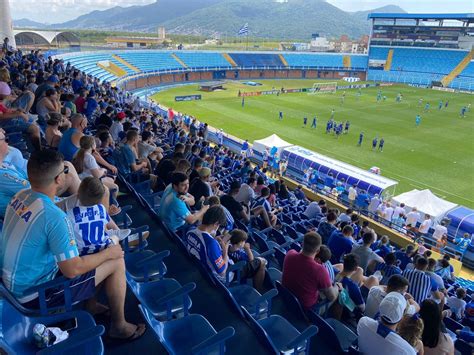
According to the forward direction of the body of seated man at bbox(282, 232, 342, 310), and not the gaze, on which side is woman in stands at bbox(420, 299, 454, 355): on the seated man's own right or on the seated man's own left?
on the seated man's own right

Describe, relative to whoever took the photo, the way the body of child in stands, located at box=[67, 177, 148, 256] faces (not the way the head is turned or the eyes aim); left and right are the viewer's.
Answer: facing away from the viewer and to the right of the viewer

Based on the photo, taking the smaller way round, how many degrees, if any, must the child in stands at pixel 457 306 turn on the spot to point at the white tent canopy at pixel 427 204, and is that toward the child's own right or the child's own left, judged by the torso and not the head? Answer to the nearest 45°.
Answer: approximately 45° to the child's own left

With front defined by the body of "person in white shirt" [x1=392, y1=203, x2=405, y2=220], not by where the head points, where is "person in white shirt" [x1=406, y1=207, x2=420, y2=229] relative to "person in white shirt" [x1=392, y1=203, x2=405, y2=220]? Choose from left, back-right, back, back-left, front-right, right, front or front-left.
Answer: right

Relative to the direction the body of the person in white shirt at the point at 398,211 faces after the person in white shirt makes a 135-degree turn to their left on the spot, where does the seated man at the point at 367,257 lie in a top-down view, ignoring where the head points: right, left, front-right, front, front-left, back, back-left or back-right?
left

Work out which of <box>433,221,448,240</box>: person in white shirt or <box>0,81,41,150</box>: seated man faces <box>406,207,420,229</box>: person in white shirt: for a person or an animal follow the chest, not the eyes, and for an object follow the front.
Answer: the seated man

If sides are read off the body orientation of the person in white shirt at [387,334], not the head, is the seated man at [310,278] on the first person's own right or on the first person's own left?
on the first person's own left

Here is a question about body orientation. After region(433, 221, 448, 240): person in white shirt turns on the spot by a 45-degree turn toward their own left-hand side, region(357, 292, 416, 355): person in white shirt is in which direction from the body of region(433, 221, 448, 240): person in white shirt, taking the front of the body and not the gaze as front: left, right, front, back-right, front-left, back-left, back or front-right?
back

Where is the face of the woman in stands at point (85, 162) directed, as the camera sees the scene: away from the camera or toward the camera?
away from the camera

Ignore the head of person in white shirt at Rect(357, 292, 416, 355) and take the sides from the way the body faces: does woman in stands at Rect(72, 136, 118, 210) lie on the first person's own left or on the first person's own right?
on the first person's own left

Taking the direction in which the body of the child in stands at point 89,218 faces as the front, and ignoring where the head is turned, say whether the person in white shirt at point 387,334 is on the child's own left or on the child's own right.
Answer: on the child's own right

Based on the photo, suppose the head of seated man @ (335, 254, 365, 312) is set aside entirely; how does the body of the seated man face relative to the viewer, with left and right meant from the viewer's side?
facing away from the viewer and to the right of the viewer

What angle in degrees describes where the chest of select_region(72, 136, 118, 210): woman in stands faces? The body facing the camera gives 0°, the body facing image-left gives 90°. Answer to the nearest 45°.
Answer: approximately 225°

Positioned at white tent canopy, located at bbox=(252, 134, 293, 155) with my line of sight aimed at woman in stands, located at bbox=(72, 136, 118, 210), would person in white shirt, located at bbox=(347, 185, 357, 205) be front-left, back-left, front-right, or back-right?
front-left

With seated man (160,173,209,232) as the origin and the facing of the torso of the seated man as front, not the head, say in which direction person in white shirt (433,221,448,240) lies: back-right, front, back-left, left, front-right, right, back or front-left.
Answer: front-left

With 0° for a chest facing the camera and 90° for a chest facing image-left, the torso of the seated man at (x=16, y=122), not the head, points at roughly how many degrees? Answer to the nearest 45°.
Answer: approximately 270°

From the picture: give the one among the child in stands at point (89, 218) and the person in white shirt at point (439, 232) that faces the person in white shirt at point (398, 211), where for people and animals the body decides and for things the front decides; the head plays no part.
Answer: the child in stands

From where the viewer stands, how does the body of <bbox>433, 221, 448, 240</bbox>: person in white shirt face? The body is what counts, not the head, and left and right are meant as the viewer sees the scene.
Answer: facing away from the viewer and to the right of the viewer

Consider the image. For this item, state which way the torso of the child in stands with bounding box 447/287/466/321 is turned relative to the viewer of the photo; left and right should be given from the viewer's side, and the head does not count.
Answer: facing away from the viewer and to the right of the viewer
